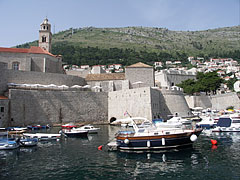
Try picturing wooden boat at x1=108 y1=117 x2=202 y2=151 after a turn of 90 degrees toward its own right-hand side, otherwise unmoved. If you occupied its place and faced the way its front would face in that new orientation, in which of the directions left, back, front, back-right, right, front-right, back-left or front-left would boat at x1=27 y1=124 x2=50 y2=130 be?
back-right

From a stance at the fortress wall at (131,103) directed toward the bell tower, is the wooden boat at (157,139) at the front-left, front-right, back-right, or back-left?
back-left

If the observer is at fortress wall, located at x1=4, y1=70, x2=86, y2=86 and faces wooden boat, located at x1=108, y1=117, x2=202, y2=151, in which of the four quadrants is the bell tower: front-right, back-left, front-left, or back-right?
back-left

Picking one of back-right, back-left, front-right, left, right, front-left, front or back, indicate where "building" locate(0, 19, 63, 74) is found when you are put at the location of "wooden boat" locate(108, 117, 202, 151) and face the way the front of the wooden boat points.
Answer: back-left

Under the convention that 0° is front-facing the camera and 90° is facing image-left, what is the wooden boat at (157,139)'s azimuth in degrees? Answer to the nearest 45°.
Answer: approximately 270°

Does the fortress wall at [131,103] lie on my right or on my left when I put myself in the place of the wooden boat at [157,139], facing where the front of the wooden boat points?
on my left

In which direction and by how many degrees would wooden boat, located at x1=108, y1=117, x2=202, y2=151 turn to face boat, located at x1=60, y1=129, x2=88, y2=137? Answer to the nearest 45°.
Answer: approximately 135° to its left

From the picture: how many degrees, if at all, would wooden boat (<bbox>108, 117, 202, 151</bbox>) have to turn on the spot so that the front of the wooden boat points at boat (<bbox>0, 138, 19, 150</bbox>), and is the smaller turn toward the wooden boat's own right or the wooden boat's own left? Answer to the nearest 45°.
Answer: approximately 180°
